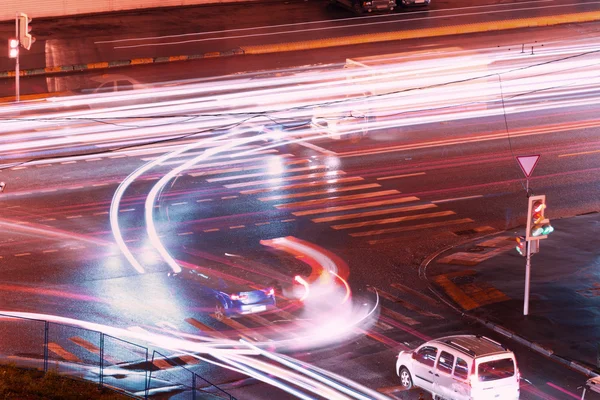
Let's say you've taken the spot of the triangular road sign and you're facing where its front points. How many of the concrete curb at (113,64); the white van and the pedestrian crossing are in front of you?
1

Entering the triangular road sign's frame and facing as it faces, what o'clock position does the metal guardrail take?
The metal guardrail is roughly at 2 o'clock from the triangular road sign.

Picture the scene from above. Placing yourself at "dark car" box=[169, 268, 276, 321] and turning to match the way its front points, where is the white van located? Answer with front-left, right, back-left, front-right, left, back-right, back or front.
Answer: back

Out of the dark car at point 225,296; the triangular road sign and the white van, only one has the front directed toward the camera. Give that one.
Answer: the triangular road sign

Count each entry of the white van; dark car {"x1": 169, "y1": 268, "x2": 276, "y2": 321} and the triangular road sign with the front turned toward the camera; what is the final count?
1

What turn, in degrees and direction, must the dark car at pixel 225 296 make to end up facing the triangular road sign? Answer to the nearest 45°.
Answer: approximately 135° to its right

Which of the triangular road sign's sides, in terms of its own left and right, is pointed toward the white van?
front

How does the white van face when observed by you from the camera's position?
facing away from the viewer and to the left of the viewer
